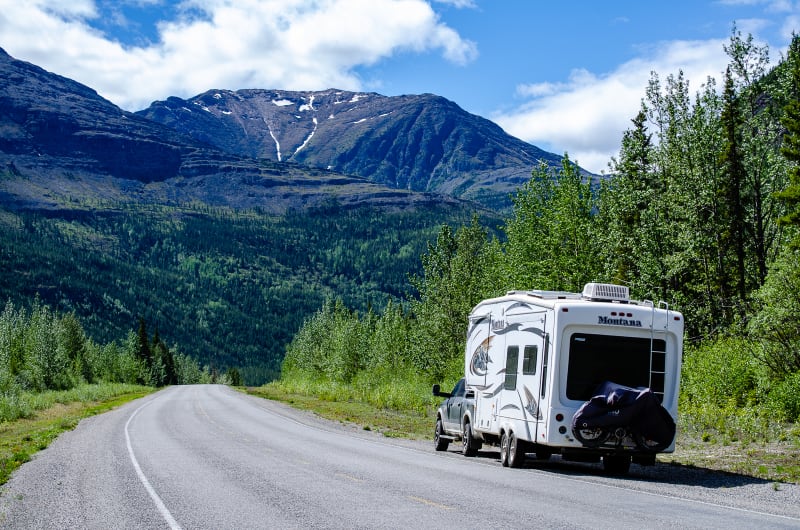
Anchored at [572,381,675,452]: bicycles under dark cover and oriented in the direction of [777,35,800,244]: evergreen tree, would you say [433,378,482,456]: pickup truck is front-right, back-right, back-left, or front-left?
front-left

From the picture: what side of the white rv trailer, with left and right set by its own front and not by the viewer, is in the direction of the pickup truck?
front

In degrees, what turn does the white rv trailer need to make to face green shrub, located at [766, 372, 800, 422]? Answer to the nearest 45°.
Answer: approximately 90° to its right

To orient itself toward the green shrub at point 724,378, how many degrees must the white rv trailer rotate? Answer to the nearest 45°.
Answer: approximately 45° to its right

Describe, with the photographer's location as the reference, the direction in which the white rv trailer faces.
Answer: facing away from the viewer and to the left of the viewer
